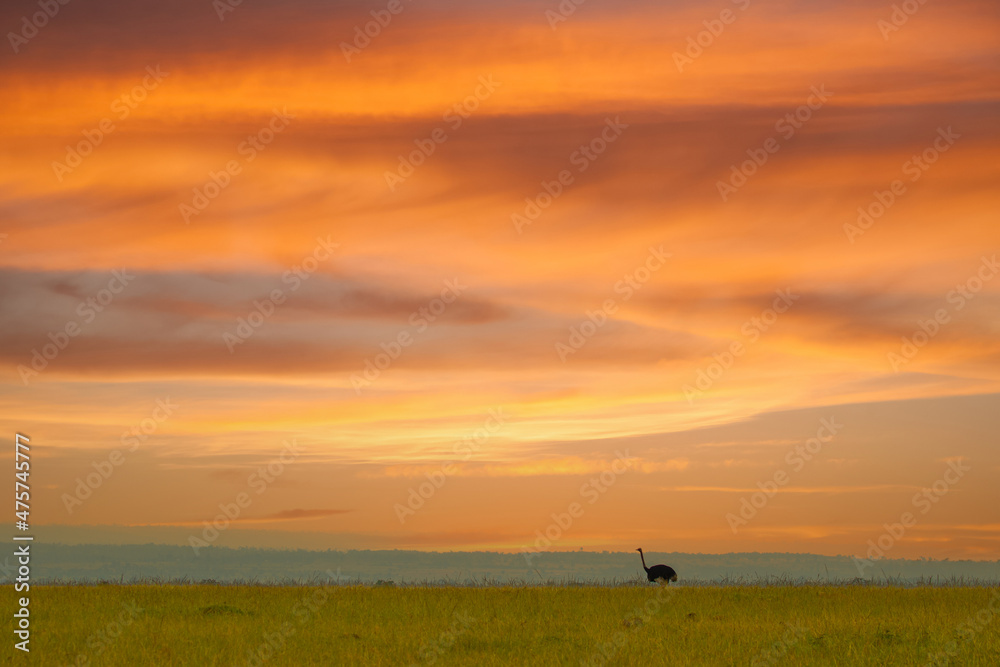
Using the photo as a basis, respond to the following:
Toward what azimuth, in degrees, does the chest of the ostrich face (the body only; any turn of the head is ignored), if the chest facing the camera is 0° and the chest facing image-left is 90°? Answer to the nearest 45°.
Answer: approximately 90°
